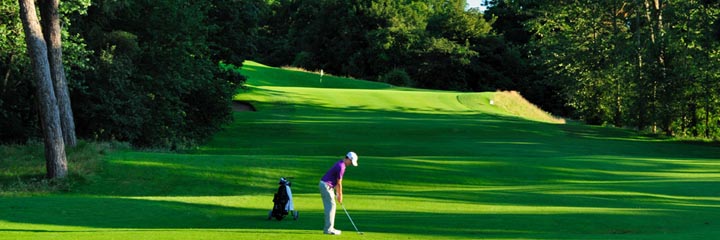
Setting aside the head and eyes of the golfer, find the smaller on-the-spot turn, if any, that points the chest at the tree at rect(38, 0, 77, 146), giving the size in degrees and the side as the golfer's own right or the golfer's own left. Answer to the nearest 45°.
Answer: approximately 135° to the golfer's own left

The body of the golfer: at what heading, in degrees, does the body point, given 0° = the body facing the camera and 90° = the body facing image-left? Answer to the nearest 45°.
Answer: approximately 270°

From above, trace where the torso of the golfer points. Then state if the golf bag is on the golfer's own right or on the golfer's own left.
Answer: on the golfer's own left
